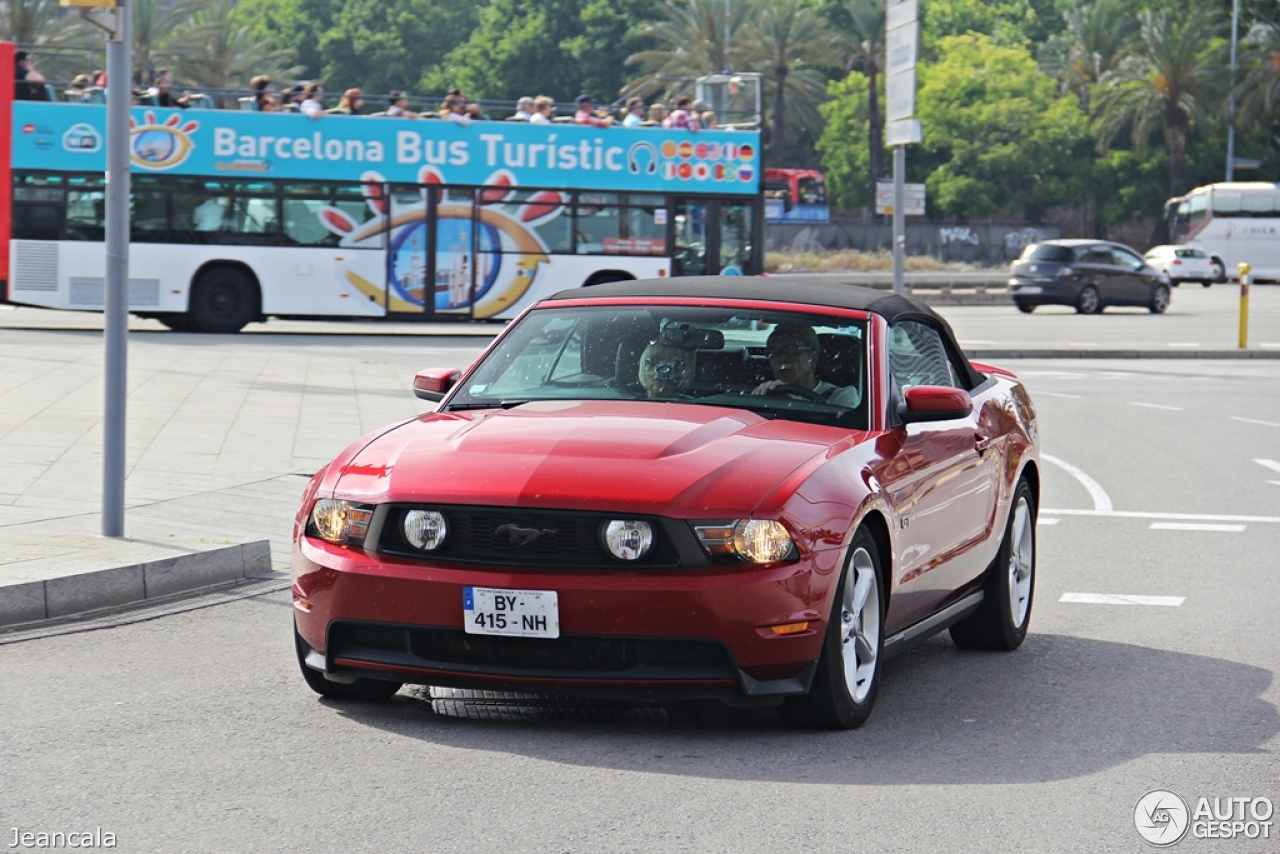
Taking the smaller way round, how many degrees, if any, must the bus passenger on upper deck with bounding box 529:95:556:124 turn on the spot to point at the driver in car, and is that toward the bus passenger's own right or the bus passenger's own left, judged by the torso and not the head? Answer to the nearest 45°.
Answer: approximately 90° to the bus passenger's own right

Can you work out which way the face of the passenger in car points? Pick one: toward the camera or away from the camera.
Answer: toward the camera

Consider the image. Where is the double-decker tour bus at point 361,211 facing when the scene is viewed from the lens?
facing to the right of the viewer

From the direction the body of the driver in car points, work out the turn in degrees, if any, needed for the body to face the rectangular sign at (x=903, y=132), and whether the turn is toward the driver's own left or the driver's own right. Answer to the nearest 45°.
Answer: approximately 135° to the driver's own right

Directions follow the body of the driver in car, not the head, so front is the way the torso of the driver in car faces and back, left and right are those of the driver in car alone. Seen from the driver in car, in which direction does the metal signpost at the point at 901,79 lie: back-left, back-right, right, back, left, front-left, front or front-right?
back-right

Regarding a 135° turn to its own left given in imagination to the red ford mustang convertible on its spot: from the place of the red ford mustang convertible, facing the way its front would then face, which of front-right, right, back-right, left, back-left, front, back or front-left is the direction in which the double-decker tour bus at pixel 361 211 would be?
left

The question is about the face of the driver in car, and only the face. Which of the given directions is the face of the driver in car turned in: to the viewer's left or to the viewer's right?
to the viewer's left

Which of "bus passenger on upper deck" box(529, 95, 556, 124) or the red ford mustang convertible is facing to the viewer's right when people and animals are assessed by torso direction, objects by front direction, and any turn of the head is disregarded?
the bus passenger on upper deck

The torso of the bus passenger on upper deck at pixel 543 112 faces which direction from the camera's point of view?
to the viewer's right
